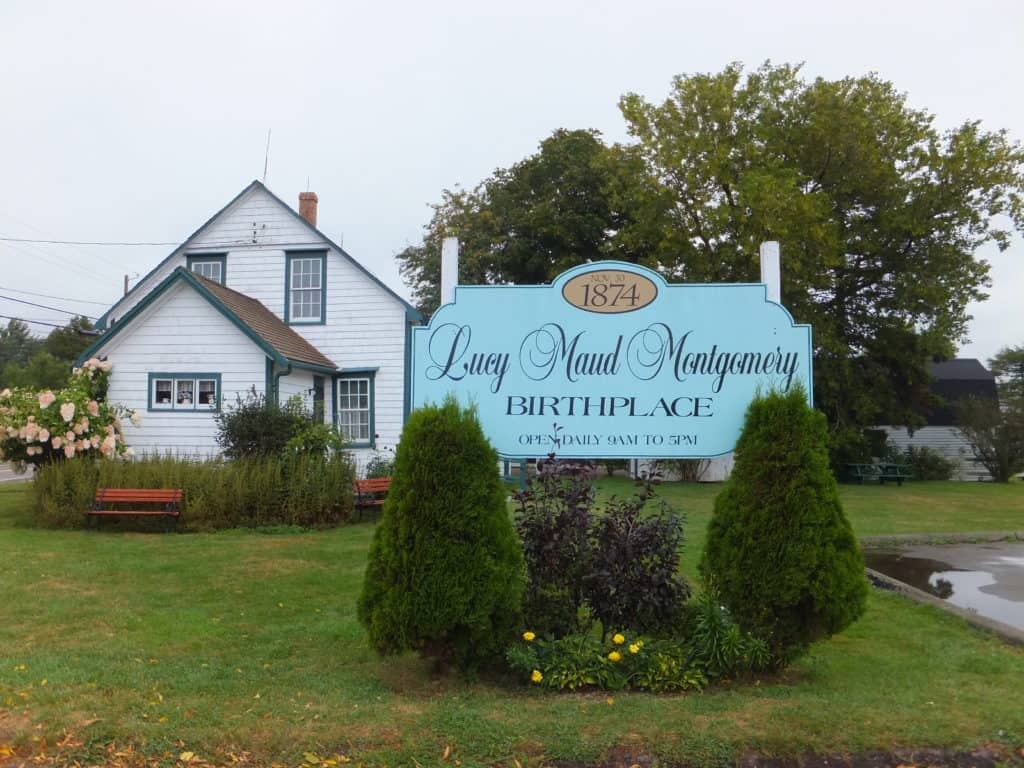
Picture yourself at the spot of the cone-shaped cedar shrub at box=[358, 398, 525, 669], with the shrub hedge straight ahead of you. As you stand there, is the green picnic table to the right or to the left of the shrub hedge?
right

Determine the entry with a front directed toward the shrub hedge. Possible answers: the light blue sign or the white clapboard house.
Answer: the white clapboard house

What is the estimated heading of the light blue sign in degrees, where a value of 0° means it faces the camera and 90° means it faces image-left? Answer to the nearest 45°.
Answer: approximately 0°

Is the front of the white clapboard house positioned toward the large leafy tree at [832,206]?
no

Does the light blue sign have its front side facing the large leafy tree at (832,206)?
no

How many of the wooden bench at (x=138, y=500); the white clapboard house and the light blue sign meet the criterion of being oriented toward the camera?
3

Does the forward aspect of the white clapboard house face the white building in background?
no

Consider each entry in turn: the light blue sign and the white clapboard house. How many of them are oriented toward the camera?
2

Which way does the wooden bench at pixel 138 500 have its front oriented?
toward the camera

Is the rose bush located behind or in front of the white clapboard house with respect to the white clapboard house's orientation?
in front

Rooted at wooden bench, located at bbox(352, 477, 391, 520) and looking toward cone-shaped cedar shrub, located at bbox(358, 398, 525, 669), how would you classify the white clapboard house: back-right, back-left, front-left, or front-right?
back-right

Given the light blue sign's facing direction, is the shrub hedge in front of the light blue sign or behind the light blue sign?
behind

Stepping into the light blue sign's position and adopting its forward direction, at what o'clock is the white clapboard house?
The white clapboard house is roughly at 5 o'clock from the light blue sign.

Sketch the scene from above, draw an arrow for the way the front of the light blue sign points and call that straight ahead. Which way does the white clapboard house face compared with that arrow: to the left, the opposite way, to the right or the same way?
the same way

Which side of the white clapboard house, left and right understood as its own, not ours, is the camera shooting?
front

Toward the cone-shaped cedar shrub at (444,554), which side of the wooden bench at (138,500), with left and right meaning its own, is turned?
front
